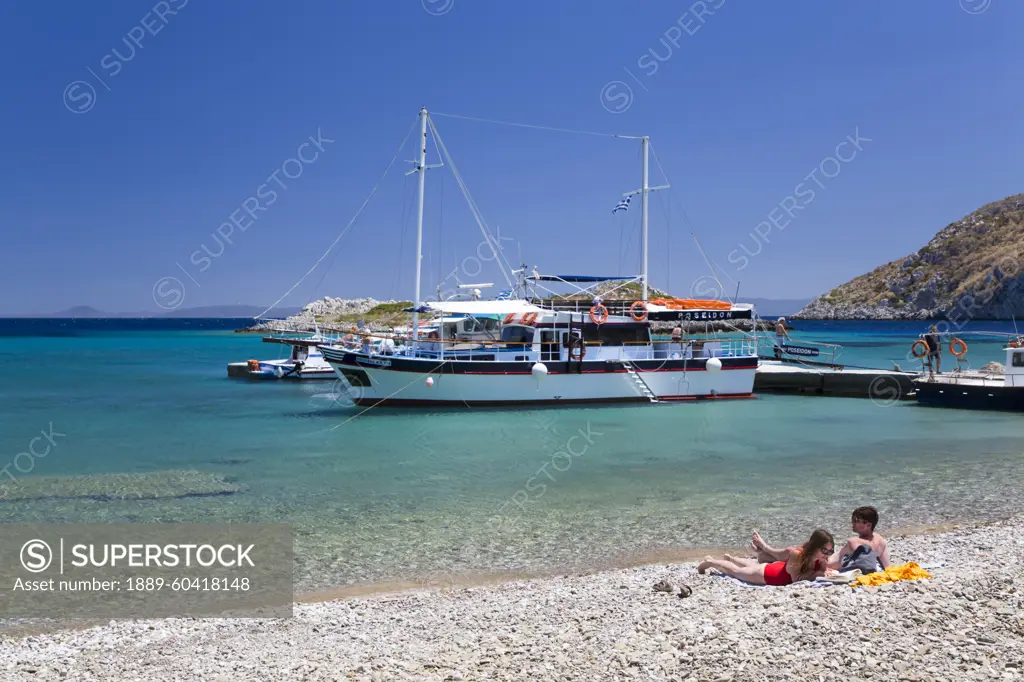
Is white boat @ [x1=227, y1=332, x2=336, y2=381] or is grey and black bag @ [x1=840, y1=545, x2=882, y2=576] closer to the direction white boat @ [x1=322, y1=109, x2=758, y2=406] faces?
the white boat

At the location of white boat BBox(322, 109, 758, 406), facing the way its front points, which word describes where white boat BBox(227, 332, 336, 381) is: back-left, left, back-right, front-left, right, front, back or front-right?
front-right

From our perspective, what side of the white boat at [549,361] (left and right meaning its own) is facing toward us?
left

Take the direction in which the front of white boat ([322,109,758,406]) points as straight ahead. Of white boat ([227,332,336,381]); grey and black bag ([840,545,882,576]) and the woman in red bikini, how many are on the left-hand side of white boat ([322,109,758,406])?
2

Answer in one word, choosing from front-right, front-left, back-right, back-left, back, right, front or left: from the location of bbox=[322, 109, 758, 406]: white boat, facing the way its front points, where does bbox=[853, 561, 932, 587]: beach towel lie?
left

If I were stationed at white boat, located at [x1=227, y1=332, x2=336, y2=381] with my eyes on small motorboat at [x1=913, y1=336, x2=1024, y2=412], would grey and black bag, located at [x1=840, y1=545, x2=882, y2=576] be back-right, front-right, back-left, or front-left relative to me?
front-right

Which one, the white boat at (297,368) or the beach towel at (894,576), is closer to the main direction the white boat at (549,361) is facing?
the white boat

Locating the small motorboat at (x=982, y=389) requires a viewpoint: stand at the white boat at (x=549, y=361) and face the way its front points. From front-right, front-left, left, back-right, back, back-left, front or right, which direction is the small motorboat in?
back

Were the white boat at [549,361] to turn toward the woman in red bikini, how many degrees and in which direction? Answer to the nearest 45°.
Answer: approximately 90° to its left
